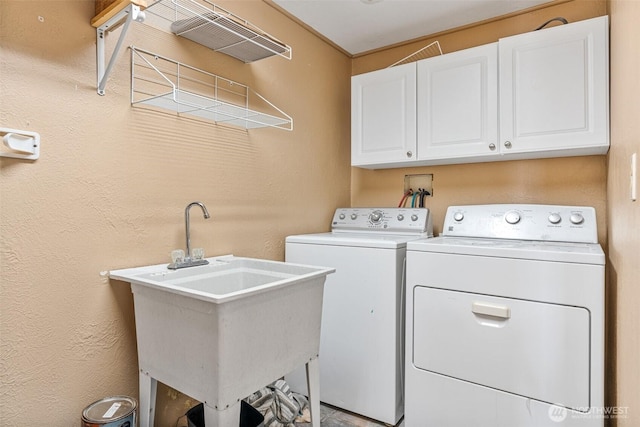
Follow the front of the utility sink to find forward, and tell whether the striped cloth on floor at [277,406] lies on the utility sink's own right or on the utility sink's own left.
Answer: on the utility sink's own left

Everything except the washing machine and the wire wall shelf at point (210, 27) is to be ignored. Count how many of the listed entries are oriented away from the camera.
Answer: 0

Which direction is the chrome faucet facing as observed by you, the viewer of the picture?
facing the viewer and to the right of the viewer

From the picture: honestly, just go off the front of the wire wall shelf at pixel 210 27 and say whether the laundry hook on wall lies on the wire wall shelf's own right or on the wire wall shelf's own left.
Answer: on the wire wall shelf's own right

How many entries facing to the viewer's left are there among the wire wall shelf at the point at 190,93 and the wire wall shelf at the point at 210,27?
0

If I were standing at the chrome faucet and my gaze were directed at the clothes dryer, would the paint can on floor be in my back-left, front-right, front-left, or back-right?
back-right

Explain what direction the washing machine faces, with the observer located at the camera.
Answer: facing the viewer and to the left of the viewer
